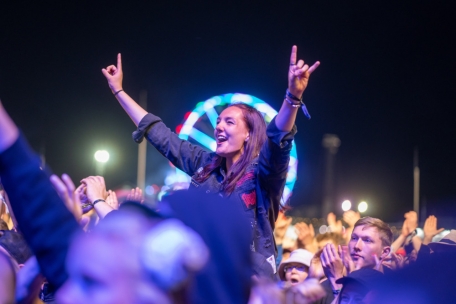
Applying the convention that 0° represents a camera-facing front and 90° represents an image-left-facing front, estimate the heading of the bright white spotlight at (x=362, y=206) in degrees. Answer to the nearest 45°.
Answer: approximately 0°

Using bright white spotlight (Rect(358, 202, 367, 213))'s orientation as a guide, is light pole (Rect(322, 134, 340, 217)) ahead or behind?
ahead

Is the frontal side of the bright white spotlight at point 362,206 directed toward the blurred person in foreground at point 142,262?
yes
